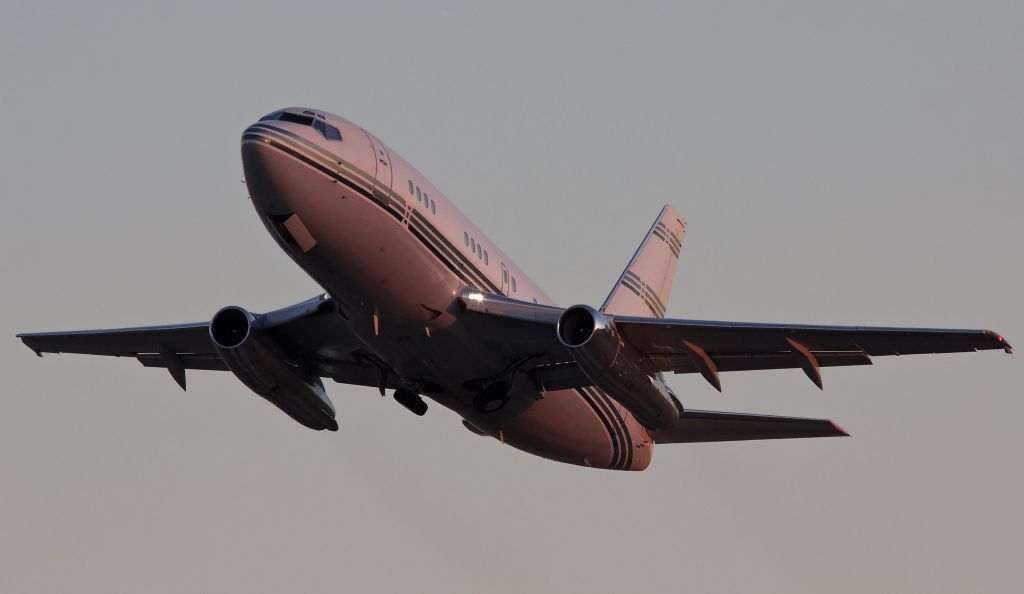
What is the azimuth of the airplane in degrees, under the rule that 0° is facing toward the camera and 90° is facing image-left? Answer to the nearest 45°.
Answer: approximately 45°
